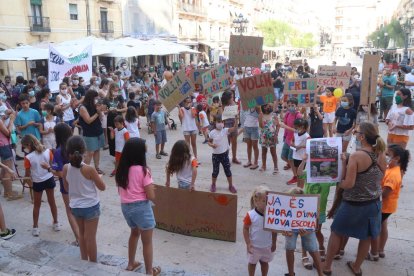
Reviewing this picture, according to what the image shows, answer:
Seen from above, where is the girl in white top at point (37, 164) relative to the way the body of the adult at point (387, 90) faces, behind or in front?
in front

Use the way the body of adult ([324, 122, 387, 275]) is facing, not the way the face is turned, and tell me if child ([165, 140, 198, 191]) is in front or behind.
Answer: in front

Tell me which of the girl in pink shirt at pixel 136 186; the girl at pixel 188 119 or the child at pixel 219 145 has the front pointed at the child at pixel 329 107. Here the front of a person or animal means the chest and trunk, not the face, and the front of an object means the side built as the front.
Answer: the girl in pink shirt

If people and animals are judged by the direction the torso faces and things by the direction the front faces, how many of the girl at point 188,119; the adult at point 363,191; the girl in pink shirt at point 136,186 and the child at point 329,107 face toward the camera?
2

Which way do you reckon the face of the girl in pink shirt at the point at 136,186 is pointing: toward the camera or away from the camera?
away from the camera

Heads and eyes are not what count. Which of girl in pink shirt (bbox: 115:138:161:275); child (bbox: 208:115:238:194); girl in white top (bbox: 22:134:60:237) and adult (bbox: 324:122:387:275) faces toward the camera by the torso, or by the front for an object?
the child

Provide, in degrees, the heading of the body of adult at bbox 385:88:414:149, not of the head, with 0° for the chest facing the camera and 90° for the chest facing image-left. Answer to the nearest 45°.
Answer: approximately 45°

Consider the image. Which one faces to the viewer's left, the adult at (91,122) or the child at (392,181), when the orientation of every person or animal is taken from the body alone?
the child

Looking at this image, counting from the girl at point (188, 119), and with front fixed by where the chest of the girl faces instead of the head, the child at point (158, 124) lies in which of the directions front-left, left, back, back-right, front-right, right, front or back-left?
back-right

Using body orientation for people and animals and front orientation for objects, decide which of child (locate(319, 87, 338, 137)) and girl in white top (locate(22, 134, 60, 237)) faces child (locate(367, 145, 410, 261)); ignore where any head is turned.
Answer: child (locate(319, 87, 338, 137))

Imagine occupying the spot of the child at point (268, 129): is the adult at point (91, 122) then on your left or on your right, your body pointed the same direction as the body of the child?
on your right

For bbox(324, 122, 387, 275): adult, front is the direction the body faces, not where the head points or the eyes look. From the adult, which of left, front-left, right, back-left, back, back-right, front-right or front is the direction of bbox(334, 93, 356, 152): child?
front-right

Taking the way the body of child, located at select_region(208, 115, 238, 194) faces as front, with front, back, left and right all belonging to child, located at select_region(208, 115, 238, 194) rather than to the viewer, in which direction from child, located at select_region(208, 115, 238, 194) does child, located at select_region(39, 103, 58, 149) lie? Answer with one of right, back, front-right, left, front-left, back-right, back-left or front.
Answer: right

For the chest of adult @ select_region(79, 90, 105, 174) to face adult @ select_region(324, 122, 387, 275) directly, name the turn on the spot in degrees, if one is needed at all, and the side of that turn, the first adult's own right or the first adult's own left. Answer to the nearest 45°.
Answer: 0° — they already face them

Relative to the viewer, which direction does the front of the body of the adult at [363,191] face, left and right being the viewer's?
facing away from the viewer and to the left of the viewer

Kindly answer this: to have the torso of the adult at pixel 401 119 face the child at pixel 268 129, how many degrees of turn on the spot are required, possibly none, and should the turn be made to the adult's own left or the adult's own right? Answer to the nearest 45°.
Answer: approximately 45° to the adult's own right
